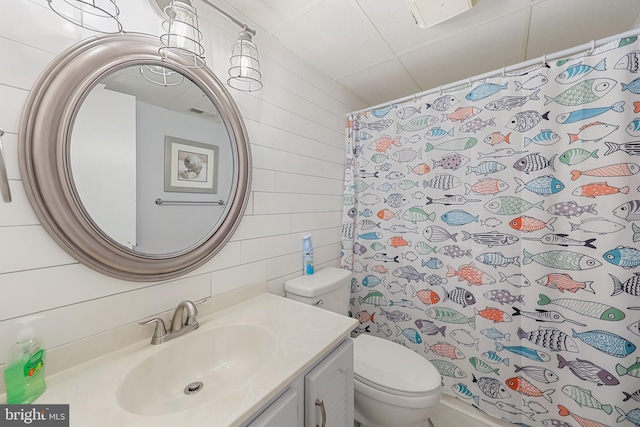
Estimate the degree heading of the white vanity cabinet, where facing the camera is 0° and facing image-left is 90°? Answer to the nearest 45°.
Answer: approximately 315°

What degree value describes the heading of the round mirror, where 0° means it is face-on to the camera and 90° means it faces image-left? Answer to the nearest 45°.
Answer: approximately 315°

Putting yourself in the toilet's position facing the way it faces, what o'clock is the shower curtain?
The shower curtain is roughly at 10 o'clock from the toilet.

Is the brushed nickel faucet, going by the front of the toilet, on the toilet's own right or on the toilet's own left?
on the toilet's own right

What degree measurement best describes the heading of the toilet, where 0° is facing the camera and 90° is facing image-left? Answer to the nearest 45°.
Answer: approximately 315°

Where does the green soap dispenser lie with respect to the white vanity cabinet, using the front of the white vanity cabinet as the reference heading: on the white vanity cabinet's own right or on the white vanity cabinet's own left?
on the white vanity cabinet's own right
